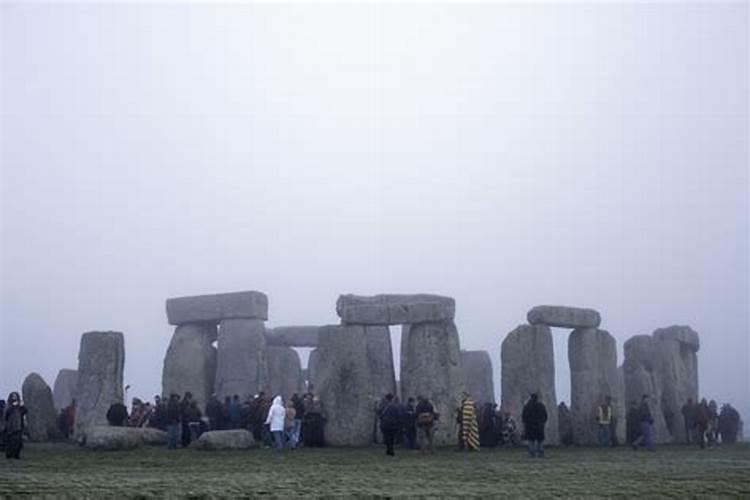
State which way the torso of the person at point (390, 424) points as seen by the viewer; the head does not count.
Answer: away from the camera

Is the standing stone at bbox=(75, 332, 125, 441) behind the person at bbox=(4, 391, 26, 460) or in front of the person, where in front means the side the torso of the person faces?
behind

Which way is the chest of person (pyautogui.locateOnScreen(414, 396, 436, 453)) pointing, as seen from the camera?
away from the camera

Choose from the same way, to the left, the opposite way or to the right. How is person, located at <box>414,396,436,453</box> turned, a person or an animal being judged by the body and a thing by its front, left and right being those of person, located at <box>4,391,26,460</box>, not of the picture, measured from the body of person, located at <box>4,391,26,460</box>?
the opposite way

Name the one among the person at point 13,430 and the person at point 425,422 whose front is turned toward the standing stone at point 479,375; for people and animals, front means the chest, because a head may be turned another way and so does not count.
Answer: the person at point 425,422

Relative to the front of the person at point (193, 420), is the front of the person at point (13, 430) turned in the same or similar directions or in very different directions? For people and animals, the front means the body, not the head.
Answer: very different directions

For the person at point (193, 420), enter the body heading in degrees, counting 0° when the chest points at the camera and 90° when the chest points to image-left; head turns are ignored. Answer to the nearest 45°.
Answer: approximately 180°

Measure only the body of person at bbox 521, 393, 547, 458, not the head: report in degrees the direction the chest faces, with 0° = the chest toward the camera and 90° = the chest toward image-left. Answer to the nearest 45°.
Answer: approximately 180°

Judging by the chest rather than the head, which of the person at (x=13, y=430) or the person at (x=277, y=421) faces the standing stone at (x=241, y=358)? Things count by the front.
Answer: the person at (x=277, y=421)

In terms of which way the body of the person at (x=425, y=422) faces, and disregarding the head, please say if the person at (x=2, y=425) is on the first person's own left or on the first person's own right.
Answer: on the first person's own left

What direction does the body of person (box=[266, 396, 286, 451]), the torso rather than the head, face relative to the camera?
away from the camera
